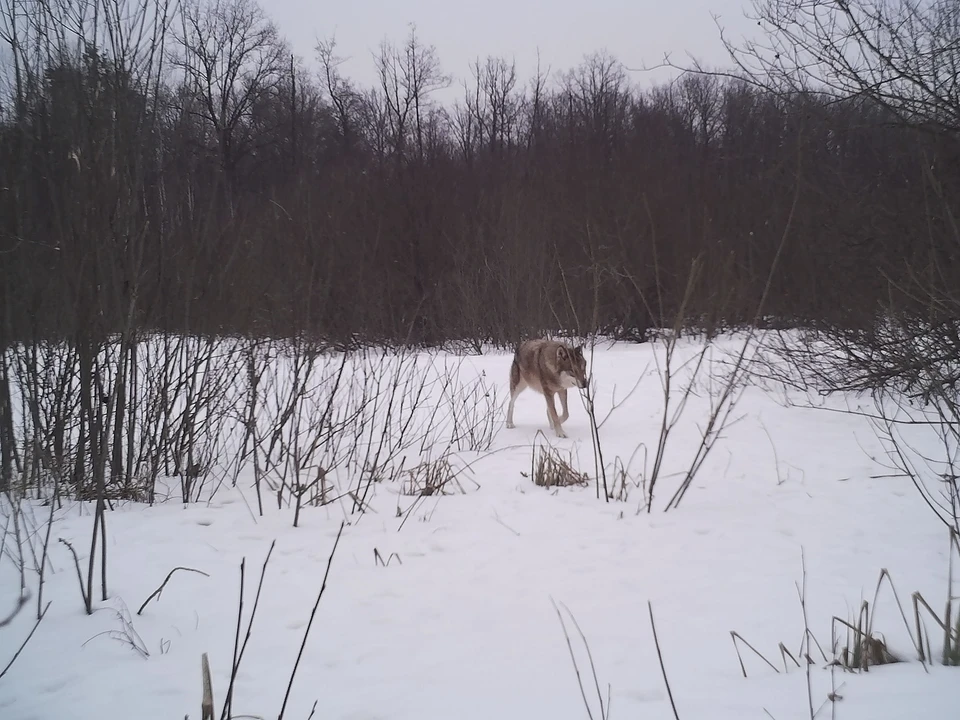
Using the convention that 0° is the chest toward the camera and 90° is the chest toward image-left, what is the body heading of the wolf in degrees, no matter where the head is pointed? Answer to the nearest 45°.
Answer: approximately 315°
